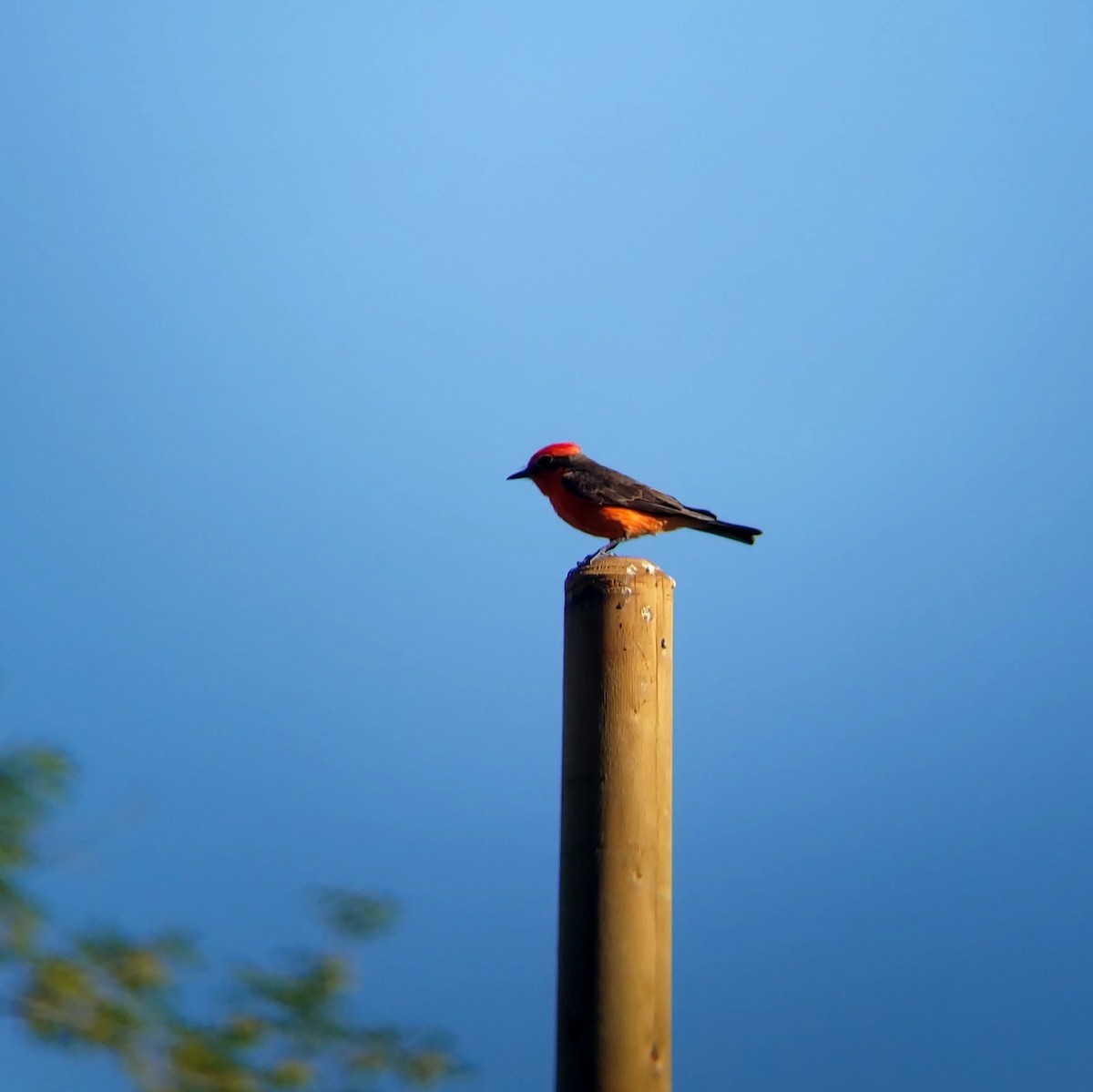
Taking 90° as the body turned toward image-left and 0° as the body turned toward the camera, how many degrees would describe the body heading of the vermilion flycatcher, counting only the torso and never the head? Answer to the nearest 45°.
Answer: approximately 90°
